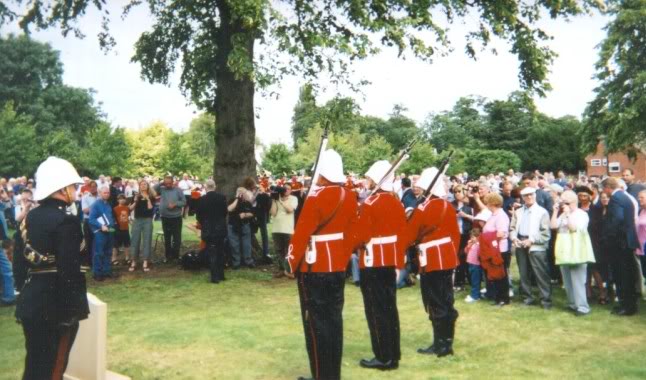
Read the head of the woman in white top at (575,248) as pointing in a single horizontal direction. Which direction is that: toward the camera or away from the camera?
toward the camera

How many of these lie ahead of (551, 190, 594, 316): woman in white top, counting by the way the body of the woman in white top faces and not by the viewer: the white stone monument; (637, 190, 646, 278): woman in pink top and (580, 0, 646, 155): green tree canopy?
1

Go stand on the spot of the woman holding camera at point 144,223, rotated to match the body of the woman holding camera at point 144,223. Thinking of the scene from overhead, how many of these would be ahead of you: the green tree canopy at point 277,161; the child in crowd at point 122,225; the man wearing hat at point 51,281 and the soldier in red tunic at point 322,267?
2

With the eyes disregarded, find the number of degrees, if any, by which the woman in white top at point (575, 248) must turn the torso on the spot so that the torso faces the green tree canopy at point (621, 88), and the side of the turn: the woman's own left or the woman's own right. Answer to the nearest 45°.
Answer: approximately 135° to the woman's own right

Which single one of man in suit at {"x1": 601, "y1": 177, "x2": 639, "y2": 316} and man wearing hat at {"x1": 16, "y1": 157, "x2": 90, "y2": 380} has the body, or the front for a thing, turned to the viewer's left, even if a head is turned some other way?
the man in suit

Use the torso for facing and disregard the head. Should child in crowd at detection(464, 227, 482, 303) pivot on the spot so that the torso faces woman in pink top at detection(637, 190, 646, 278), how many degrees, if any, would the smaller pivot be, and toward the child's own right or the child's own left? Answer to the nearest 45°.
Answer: approximately 135° to the child's own left

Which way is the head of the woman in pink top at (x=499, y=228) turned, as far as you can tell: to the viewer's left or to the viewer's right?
to the viewer's left

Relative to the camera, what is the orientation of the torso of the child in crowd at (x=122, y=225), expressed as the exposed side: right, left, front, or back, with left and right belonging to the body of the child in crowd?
front

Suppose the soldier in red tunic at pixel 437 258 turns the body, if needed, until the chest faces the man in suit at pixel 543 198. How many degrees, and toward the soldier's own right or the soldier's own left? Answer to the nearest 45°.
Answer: approximately 90° to the soldier's own right

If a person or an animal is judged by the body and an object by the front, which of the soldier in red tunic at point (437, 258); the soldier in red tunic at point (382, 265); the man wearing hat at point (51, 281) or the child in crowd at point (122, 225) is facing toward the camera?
the child in crowd

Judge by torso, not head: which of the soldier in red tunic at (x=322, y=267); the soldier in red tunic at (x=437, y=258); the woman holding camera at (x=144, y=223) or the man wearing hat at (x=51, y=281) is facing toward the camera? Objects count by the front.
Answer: the woman holding camera

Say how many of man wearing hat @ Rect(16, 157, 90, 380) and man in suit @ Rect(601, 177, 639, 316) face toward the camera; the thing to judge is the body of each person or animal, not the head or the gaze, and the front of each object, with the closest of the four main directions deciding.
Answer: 0

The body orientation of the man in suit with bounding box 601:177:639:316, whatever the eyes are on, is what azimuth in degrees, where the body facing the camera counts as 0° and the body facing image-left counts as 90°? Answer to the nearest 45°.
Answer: approximately 90°

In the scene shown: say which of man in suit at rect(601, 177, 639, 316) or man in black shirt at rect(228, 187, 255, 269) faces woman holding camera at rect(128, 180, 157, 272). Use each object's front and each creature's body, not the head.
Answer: the man in suit

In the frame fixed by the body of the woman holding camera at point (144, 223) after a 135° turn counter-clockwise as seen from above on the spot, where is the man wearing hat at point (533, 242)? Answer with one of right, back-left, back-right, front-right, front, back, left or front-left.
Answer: right

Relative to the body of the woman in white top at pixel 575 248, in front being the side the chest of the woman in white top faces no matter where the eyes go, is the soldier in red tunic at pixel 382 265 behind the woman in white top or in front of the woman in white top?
in front

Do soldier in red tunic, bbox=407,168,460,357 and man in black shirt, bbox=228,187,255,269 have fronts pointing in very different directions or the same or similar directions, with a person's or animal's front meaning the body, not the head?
very different directions

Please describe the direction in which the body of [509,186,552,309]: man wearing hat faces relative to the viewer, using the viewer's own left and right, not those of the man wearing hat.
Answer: facing the viewer and to the left of the viewer

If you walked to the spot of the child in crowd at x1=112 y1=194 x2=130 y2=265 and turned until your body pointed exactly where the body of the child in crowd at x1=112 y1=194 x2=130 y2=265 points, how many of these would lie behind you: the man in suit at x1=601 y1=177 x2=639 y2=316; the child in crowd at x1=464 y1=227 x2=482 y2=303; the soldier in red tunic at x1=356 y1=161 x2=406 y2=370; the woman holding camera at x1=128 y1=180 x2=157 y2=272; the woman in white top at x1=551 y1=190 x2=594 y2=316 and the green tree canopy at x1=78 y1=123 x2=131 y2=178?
1
